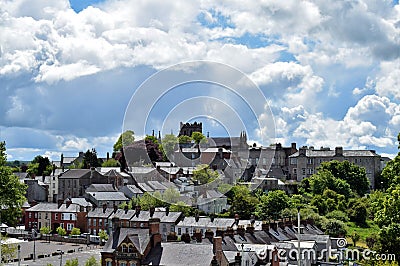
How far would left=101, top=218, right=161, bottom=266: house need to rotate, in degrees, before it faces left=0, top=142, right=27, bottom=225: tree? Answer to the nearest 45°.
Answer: approximately 90° to its right

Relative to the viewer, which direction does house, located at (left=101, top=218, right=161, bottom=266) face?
toward the camera
